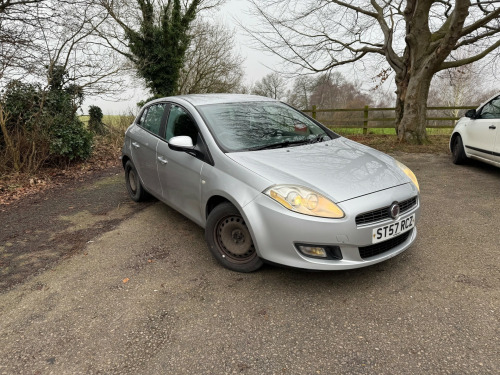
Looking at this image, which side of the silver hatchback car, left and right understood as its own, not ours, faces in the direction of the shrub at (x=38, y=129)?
back

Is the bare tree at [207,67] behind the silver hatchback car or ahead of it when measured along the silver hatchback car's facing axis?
behind

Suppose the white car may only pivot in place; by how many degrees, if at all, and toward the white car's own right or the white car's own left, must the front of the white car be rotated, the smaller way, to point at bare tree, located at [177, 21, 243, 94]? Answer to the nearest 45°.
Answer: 0° — it already faces it

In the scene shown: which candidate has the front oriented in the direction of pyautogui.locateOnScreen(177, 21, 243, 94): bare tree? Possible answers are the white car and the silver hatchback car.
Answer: the white car

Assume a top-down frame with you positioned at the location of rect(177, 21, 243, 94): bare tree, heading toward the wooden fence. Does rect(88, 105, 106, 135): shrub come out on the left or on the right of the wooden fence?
right

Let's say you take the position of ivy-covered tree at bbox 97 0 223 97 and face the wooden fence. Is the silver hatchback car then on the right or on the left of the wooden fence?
right

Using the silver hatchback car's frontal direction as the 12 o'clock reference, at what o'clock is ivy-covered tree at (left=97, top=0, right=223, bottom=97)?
The ivy-covered tree is roughly at 7 o'clock from the silver hatchback car.

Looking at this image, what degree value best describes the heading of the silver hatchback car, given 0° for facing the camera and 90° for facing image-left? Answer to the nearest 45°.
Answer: approximately 315°

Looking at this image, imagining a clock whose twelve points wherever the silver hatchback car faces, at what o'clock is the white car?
The white car is roughly at 9 o'clock from the silver hatchback car.

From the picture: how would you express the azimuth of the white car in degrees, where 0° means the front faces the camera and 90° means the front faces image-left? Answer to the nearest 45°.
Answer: approximately 135°

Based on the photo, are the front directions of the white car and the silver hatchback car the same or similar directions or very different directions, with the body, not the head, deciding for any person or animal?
very different directions
